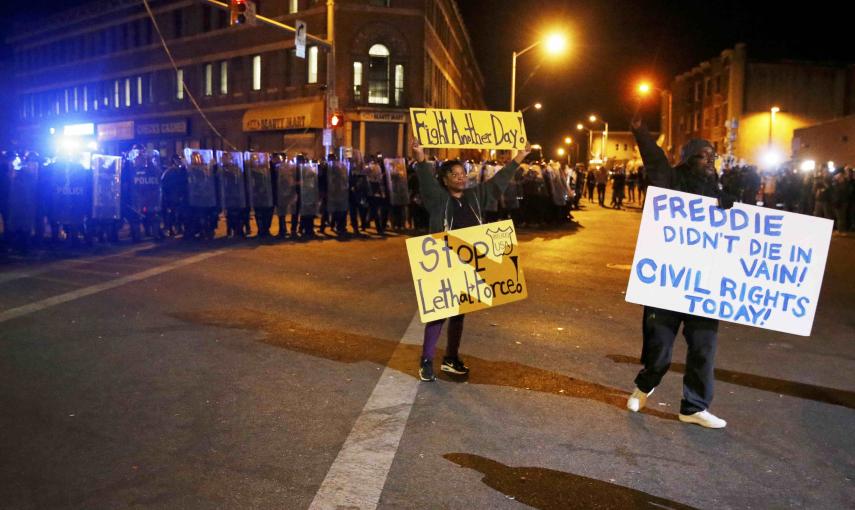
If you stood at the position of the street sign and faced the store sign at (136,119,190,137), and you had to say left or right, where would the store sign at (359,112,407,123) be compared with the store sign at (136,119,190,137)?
right

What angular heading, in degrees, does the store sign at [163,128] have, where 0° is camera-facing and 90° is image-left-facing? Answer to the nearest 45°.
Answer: approximately 45°

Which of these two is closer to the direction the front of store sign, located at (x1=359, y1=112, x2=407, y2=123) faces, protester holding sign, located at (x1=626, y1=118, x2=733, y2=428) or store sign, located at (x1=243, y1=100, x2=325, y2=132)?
the protester holding sign

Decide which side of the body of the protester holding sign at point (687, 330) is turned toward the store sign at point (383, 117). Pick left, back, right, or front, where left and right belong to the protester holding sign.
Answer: back

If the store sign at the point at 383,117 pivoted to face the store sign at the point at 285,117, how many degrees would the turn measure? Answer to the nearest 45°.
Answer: approximately 90° to its right

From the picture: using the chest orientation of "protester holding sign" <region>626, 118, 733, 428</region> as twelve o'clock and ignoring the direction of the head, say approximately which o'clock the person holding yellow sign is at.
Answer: The person holding yellow sign is roughly at 5 o'clock from the protester holding sign.

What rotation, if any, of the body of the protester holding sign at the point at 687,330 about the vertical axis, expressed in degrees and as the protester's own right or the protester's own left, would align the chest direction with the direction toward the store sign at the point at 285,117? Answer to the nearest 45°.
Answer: approximately 180°

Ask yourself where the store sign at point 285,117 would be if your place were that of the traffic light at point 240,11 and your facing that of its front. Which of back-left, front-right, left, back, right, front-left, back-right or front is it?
back

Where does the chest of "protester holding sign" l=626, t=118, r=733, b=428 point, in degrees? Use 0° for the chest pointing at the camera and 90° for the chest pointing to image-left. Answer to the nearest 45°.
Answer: approximately 315°

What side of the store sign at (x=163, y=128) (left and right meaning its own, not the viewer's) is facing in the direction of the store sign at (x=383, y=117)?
left

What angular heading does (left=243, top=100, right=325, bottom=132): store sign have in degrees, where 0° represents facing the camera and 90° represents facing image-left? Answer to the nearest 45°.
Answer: approximately 45°

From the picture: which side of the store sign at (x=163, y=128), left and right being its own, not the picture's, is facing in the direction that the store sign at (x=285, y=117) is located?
left

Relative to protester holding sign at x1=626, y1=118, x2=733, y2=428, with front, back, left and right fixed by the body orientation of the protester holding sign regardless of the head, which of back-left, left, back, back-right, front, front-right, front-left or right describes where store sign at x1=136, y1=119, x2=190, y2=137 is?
back
